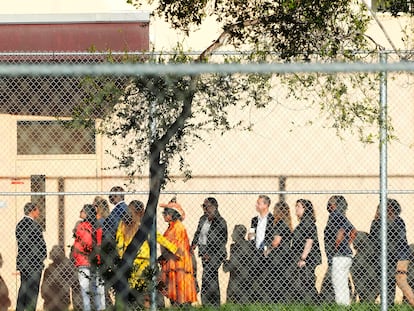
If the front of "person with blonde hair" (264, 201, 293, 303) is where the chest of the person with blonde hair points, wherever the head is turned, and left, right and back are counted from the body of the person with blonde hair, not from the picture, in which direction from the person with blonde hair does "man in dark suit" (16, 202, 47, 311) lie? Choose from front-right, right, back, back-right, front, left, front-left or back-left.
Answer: front

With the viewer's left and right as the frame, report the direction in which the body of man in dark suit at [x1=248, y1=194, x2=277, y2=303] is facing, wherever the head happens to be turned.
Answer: facing the viewer and to the left of the viewer

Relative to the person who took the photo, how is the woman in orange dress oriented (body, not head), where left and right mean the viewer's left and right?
facing to the left of the viewer

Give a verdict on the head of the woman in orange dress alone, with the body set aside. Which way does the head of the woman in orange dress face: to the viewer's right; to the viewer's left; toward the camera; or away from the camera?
to the viewer's left

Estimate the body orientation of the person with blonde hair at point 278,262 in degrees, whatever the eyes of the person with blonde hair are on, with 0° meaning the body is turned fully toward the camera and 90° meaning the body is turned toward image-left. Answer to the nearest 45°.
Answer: approximately 90°

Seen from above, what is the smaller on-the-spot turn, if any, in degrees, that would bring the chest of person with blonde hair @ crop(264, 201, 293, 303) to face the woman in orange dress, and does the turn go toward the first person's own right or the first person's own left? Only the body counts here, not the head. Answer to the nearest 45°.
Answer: approximately 45° to the first person's own left

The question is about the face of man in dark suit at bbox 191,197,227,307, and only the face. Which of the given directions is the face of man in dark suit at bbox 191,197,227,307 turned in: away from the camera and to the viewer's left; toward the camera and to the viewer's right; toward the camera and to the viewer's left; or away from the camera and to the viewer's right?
toward the camera and to the viewer's left

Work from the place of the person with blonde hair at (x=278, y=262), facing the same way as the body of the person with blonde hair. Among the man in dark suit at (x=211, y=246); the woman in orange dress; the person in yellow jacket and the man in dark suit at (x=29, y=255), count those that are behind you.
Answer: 0

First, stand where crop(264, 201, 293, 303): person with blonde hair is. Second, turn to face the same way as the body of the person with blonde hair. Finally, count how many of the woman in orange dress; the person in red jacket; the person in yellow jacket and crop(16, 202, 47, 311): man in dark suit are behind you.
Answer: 0

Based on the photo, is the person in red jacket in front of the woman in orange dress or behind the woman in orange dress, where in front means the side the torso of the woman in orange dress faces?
in front

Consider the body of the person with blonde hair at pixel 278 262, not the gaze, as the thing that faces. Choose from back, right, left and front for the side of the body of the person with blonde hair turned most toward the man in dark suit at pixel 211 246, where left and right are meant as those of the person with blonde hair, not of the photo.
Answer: front

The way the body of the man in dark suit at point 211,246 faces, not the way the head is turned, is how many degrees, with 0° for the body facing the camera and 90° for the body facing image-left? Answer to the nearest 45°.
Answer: approximately 45°
